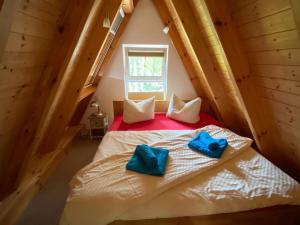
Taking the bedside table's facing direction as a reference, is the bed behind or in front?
in front

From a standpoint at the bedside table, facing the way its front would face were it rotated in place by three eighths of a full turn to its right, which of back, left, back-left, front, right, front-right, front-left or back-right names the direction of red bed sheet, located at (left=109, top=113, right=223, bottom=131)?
back

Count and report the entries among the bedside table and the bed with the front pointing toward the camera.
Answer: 2

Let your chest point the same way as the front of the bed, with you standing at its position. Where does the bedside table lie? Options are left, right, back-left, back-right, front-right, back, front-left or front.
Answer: back-right

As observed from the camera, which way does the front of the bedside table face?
facing the viewer

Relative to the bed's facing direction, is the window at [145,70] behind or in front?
behind

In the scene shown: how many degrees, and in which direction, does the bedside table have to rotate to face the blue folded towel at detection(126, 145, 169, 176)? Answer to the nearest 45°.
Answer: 0° — it already faces it

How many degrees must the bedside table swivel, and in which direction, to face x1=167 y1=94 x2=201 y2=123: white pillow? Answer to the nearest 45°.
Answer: approximately 45° to its left

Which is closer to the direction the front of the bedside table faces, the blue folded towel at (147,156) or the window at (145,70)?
the blue folded towel

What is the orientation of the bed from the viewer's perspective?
toward the camera

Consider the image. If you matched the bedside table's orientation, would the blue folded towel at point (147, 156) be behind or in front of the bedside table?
in front

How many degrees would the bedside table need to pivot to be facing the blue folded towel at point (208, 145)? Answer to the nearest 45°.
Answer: approximately 45° to its left
